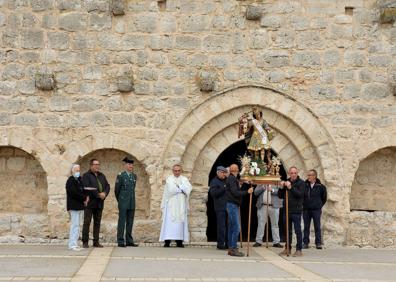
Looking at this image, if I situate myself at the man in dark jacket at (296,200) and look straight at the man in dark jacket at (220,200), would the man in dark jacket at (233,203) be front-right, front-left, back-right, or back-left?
front-left

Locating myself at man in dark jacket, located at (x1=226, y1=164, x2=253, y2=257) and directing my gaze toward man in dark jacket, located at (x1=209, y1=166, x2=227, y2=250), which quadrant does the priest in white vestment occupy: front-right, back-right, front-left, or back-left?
front-left

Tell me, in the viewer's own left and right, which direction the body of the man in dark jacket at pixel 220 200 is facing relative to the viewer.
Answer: facing the viewer and to the right of the viewer

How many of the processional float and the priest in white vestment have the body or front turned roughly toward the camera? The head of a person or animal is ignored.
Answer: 2

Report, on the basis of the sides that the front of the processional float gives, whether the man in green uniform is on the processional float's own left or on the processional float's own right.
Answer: on the processional float's own right

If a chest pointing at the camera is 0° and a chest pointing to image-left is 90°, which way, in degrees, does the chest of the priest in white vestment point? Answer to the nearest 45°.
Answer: approximately 0°

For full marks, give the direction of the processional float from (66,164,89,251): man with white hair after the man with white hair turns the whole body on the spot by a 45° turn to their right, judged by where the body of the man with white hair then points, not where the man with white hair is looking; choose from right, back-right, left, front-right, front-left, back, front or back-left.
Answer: left

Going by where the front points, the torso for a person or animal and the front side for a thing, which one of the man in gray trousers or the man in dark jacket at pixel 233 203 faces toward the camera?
the man in gray trousers

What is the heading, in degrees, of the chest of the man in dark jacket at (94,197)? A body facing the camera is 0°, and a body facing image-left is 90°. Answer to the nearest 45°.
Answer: approximately 315°

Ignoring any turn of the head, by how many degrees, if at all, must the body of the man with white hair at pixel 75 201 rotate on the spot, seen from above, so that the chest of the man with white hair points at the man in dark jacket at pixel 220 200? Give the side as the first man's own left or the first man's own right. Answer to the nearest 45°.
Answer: approximately 45° to the first man's own left

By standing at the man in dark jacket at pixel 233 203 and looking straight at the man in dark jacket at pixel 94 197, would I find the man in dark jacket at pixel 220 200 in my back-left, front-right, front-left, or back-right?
front-right

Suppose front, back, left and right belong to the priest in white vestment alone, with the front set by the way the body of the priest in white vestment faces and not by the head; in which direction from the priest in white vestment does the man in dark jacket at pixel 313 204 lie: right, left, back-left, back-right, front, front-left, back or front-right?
left
